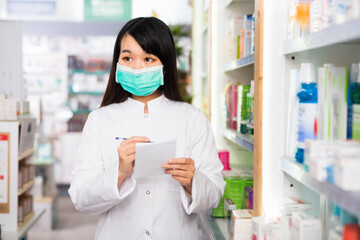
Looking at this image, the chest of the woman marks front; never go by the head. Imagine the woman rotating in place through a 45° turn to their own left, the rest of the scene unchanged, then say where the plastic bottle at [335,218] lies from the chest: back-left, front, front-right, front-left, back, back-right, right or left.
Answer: front

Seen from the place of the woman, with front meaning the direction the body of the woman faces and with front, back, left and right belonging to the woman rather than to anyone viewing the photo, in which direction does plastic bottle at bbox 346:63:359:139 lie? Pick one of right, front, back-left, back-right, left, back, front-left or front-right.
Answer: front-left

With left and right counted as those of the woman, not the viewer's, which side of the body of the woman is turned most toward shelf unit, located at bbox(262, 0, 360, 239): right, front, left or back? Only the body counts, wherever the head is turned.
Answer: left

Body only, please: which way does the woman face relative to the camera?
toward the camera

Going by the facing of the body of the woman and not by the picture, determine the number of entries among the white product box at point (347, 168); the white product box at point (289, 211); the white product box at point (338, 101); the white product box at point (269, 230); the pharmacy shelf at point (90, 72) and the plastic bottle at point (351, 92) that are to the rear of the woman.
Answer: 1
